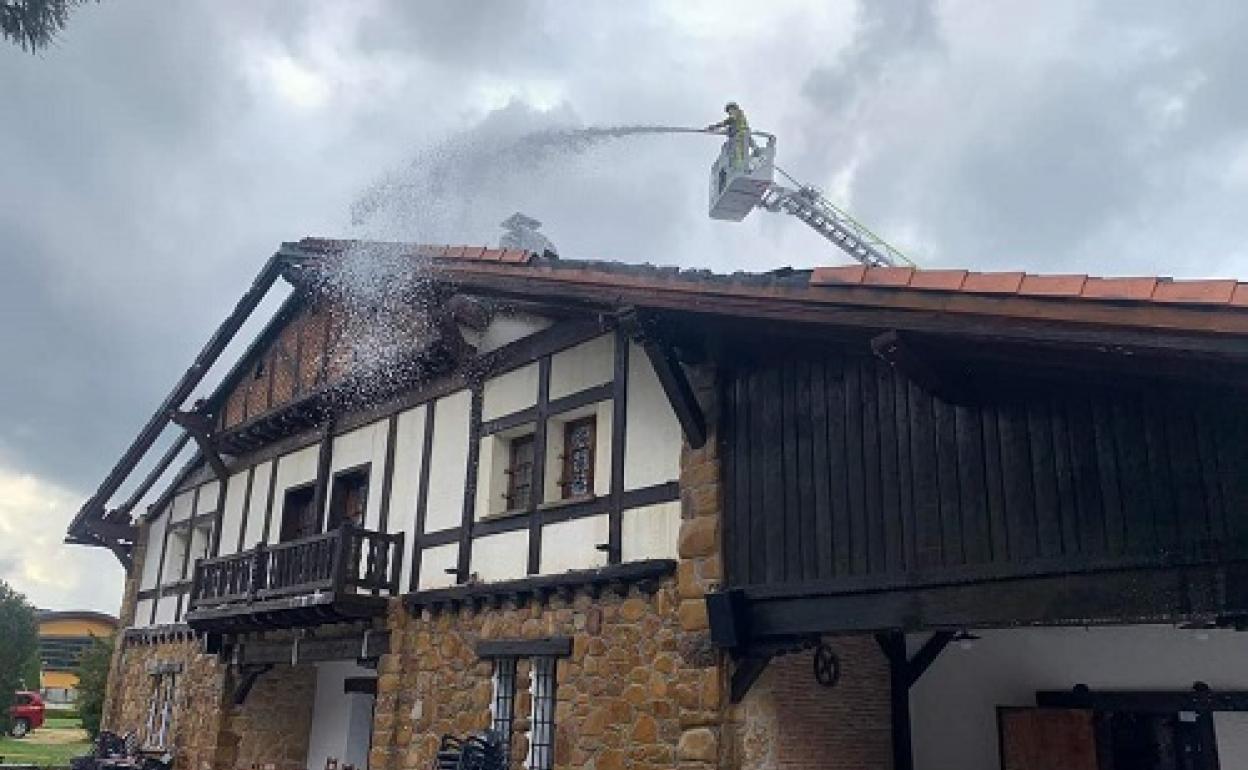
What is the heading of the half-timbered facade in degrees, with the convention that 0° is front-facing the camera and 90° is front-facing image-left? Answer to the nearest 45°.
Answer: approximately 45°

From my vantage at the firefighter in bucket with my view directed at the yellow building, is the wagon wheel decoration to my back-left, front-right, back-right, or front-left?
back-left

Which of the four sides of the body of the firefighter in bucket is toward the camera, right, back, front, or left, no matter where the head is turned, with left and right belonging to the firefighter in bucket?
left

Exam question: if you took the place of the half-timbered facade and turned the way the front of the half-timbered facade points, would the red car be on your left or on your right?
on your right
